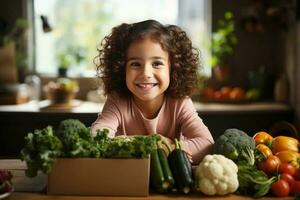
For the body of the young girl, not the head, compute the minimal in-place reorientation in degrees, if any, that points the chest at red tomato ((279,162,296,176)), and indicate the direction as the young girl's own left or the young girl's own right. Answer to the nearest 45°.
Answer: approximately 45° to the young girl's own left

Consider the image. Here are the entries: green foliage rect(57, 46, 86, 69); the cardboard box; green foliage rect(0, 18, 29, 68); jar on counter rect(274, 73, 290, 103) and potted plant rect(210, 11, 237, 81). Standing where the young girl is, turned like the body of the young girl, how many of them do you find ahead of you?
1

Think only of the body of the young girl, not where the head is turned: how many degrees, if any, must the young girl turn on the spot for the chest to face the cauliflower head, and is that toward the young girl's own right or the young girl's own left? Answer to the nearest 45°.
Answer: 0° — they already face it

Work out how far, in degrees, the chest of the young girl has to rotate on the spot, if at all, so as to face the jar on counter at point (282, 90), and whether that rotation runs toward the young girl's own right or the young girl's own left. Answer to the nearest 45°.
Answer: approximately 135° to the young girl's own left

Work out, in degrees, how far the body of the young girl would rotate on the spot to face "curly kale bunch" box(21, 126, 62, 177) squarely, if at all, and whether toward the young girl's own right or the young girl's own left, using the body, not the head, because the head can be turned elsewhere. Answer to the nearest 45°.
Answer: approximately 45° to the young girl's own right

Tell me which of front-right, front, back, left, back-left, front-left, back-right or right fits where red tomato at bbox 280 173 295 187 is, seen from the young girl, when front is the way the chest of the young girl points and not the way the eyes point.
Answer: front-left

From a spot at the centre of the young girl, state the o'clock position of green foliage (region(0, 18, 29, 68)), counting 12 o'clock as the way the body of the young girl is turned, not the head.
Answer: The green foliage is roughly at 5 o'clock from the young girl.

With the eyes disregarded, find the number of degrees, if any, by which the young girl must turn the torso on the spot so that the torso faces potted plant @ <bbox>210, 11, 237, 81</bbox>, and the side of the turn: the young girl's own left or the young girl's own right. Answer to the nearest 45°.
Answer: approximately 180°

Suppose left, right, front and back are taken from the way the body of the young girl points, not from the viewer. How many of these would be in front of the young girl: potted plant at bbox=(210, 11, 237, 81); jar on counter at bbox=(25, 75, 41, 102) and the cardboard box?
1

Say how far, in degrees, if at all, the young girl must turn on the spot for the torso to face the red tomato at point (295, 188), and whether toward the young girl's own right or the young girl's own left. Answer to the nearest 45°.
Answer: approximately 45° to the young girl's own left

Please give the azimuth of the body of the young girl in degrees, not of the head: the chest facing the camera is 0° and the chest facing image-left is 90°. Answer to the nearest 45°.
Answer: approximately 0°

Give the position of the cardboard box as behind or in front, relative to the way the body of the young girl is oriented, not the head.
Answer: in front
